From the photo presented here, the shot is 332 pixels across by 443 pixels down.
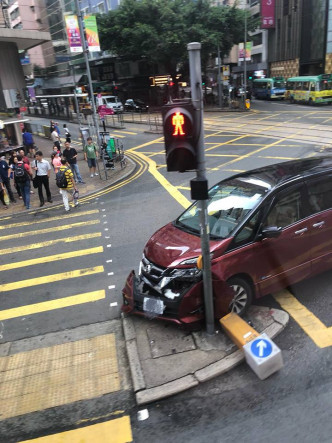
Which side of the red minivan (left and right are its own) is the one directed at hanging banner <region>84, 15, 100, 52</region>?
right

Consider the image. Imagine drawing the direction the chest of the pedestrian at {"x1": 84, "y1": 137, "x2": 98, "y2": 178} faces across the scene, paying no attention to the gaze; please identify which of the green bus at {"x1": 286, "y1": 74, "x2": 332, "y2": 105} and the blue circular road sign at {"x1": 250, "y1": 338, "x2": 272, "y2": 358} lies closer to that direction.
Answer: the blue circular road sign

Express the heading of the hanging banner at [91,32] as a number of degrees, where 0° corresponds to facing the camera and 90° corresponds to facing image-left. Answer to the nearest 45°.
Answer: approximately 0°

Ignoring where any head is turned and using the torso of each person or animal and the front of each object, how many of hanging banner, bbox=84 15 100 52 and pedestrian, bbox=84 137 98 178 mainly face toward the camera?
2

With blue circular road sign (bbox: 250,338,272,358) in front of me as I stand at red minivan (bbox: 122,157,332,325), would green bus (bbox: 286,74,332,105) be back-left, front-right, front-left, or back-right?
back-left

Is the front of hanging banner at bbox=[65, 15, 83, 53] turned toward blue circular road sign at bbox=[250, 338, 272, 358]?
yes
